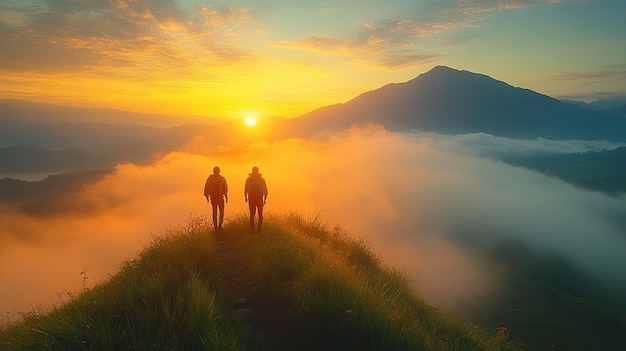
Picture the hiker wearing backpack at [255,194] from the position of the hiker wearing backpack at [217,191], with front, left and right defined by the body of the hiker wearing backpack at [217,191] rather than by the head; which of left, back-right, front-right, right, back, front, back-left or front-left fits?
back-right

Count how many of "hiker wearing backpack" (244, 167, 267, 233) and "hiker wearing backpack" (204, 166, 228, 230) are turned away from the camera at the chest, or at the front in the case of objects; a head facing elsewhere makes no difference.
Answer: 2

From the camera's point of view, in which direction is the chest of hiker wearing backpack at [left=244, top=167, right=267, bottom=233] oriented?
away from the camera

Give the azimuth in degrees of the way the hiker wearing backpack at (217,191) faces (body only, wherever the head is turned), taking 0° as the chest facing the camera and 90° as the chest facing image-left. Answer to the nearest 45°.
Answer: approximately 180°

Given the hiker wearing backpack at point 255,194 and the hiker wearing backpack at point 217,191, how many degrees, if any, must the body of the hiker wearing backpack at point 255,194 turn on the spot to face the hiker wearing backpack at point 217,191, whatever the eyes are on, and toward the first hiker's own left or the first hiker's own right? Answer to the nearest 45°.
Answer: approximately 45° to the first hiker's own left
